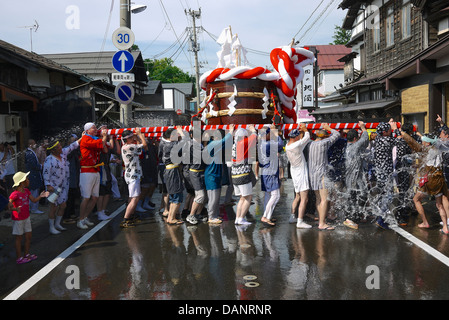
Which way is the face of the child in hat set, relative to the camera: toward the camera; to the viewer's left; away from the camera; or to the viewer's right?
to the viewer's right

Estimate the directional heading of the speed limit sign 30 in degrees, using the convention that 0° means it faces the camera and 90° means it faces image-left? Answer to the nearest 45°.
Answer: approximately 0°

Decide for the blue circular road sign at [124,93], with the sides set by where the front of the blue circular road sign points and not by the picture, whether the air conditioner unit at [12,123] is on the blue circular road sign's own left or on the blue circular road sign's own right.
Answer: on the blue circular road sign's own right

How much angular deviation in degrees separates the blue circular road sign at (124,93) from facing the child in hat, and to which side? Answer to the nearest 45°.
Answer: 0° — it already faces them

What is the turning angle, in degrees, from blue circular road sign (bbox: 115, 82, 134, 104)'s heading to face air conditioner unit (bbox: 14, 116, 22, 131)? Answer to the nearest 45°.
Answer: approximately 135° to its right

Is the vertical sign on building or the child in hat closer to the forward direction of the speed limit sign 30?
the child in hat

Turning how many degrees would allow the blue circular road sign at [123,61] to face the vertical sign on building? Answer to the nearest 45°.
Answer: approximately 135° to its left

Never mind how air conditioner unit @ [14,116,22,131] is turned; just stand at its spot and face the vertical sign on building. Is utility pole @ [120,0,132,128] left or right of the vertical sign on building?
right
